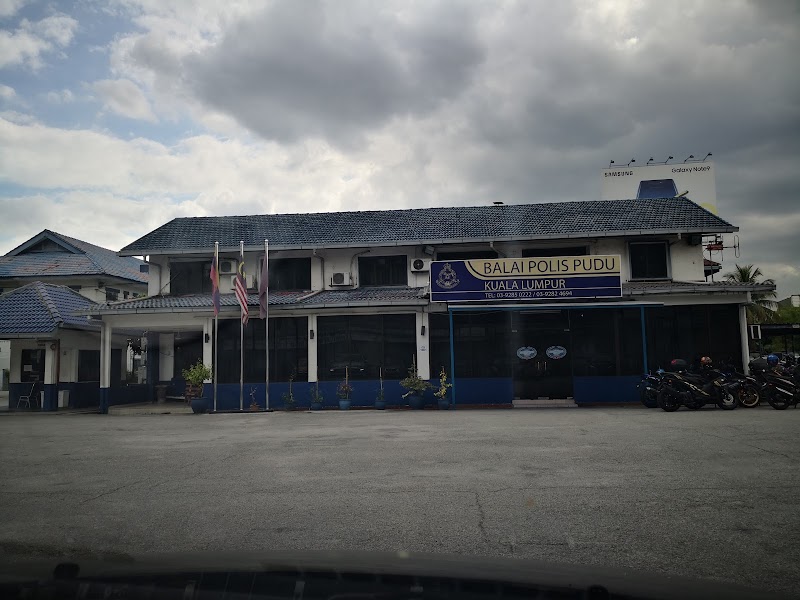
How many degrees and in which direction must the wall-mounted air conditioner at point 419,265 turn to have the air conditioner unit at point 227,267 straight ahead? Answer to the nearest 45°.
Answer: approximately 90° to its right

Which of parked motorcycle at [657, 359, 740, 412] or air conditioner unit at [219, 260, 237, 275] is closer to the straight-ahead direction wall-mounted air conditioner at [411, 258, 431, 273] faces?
the parked motorcycle

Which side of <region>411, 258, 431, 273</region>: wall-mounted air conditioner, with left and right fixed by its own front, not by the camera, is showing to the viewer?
front

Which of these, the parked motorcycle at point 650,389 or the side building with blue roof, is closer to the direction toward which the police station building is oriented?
the parked motorcycle

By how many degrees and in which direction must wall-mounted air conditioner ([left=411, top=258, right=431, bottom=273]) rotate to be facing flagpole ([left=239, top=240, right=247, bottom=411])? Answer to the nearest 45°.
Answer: approximately 90° to its right

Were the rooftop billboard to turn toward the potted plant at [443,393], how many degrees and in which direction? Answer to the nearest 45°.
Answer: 0° — it already faces it

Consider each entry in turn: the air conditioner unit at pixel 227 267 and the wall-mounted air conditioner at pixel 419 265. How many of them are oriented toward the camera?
2

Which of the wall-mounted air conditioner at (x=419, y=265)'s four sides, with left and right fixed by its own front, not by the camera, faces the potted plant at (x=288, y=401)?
right

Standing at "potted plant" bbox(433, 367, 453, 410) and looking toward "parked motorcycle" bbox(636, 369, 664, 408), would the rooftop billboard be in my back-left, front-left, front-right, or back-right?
front-left

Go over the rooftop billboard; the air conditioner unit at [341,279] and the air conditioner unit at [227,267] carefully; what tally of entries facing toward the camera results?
3

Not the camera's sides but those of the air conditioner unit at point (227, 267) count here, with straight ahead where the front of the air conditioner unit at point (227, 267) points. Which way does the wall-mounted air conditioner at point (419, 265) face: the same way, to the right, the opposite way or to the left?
the same way

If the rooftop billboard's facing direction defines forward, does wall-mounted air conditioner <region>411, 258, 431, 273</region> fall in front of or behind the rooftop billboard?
in front

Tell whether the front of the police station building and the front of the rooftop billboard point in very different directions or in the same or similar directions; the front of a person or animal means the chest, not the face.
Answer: same or similar directions

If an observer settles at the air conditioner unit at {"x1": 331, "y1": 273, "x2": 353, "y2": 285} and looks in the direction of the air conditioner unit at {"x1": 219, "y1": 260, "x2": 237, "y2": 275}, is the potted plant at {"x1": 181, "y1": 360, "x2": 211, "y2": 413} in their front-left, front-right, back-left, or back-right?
front-left

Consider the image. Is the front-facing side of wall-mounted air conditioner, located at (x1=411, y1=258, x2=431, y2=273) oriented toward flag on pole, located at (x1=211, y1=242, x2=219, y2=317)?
no

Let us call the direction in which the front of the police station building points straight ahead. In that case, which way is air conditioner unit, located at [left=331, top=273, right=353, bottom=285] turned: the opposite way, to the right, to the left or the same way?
the same way

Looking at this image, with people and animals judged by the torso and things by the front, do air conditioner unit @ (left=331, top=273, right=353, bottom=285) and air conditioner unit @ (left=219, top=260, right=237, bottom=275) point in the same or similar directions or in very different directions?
same or similar directions

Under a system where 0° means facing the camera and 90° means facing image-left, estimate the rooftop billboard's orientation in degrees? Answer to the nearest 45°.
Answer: approximately 0°

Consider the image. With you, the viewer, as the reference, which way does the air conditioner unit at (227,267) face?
facing the viewer
